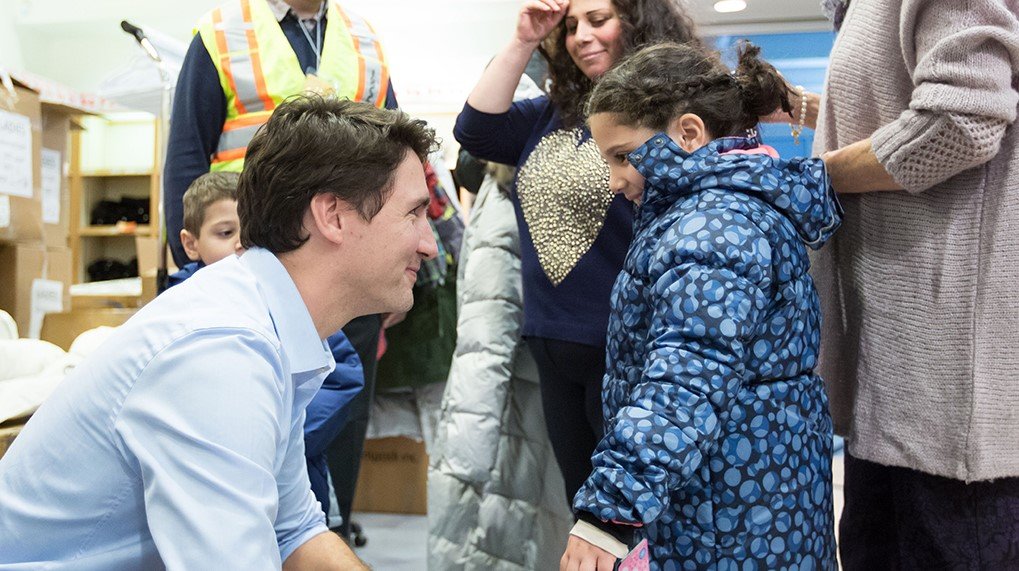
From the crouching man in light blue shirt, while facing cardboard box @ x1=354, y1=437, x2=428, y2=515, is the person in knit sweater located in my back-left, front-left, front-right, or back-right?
front-right

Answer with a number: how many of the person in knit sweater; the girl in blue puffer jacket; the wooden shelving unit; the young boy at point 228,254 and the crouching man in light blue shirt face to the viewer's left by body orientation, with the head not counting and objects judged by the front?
2

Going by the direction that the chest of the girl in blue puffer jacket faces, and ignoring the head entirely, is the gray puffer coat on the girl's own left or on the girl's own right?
on the girl's own right

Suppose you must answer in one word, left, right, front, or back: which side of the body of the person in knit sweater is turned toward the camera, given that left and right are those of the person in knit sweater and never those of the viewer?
left

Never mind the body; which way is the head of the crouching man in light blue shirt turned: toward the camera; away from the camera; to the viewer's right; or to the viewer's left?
to the viewer's right

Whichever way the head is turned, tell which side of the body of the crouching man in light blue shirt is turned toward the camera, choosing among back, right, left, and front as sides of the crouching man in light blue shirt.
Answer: right

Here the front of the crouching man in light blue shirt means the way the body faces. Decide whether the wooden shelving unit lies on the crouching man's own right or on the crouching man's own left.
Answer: on the crouching man's own left

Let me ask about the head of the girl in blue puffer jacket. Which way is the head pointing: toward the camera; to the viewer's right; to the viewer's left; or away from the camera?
to the viewer's left

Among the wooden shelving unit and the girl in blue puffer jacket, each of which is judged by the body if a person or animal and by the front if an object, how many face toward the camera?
1
